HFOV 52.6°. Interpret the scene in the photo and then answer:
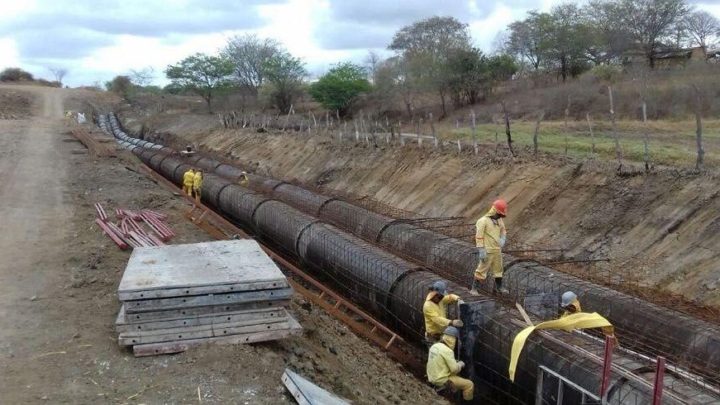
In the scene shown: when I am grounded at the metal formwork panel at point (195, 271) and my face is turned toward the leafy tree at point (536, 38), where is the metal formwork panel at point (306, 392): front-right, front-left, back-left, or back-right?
back-right

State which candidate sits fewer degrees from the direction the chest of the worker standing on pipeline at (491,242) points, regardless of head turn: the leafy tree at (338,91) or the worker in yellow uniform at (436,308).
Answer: the worker in yellow uniform
